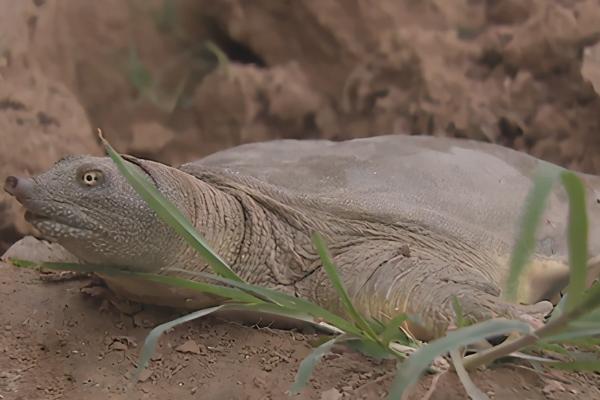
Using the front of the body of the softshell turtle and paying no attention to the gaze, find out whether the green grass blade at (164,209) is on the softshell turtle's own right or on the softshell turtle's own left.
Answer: on the softshell turtle's own left

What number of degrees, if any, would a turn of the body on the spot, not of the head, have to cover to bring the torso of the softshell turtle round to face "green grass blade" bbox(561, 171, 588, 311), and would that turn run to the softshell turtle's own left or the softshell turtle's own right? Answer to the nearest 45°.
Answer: approximately 90° to the softshell turtle's own left

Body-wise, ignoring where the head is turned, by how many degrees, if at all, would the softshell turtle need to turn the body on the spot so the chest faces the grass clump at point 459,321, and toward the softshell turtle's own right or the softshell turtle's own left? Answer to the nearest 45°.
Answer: approximately 90° to the softshell turtle's own left

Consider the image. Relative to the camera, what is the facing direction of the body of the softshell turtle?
to the viewer's left
